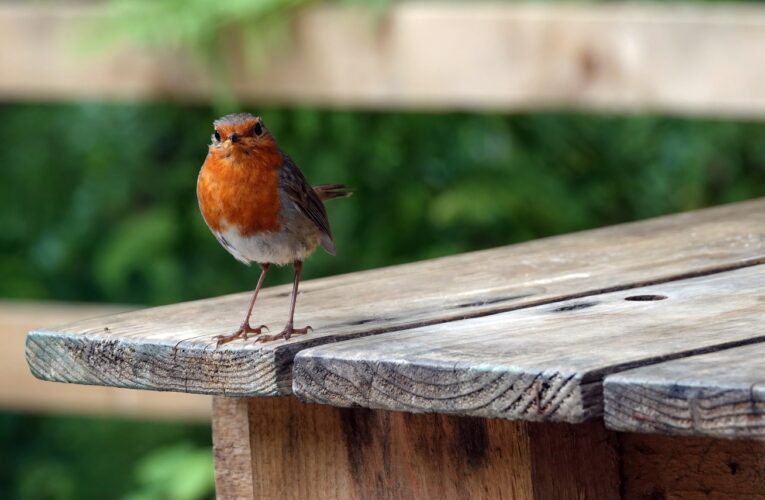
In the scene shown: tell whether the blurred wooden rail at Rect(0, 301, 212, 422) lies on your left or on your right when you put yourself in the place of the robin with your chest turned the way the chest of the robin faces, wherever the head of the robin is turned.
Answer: on your right

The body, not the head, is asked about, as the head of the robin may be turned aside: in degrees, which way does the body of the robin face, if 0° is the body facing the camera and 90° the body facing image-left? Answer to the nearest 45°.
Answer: approximately 45°
